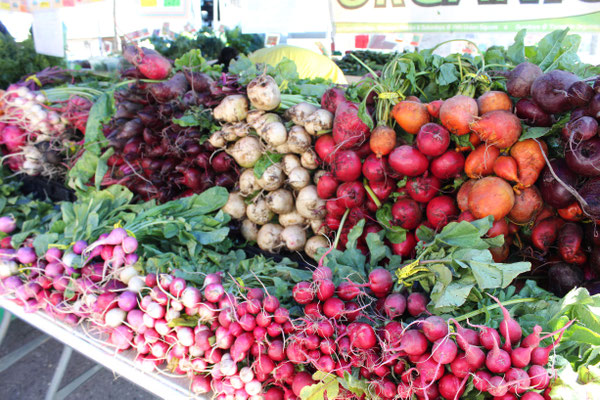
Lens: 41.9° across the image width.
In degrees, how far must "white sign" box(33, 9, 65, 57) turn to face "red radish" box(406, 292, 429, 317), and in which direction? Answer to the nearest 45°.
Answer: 0° — it already faces it

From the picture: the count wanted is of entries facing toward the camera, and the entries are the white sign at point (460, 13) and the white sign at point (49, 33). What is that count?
2

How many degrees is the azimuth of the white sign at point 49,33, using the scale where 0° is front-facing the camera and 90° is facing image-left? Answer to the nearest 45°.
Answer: approximately 0°

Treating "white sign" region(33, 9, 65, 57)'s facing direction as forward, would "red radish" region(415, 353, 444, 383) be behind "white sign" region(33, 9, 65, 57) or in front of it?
in front

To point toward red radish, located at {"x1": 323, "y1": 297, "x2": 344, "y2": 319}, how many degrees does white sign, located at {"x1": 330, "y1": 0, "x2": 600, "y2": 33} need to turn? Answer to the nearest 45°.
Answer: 0° — it already faces it

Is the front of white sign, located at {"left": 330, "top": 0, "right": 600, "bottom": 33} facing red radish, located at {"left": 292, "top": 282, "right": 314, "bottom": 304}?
yes

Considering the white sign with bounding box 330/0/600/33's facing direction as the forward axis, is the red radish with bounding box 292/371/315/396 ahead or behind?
ahead

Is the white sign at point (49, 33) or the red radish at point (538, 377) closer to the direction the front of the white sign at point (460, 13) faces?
the red radish

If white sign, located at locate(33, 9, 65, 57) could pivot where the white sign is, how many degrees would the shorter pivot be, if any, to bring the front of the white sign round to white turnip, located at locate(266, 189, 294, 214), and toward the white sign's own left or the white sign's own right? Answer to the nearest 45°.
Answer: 0° — it already faces it

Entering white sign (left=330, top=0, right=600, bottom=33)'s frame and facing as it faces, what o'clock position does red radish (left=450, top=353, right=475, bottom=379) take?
The red radish is roughly at 12 o'clock from the white sign.

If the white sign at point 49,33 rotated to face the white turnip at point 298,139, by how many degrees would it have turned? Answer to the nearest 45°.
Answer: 0° — it already faces it

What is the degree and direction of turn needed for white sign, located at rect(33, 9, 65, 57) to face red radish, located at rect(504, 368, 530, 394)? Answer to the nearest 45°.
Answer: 0° — it already faces it
